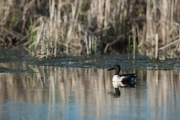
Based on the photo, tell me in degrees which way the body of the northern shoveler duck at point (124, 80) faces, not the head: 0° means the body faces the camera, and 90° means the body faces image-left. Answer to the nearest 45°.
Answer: approximately 90°
